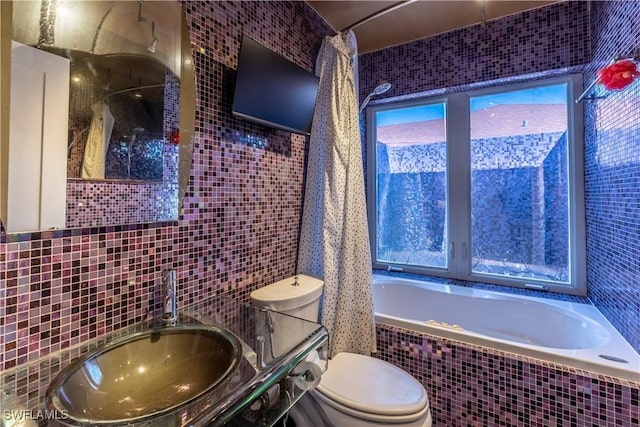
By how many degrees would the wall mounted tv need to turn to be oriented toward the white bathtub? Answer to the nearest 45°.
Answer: approximately 45° to its left

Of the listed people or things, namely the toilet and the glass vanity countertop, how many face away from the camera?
0

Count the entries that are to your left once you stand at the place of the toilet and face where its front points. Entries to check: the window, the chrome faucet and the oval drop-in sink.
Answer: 1

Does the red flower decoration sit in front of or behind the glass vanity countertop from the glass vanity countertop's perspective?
in front

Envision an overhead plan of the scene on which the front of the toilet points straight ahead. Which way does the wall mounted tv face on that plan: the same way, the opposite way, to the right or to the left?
the same way

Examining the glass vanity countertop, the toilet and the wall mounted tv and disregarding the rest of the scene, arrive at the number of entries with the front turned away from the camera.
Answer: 0

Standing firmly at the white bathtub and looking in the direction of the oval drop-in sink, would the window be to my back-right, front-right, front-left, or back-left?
back-right

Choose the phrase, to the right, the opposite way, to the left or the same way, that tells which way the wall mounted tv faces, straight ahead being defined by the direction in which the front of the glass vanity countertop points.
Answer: the same way

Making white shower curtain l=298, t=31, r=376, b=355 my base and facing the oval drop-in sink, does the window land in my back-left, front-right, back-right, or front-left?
back-left

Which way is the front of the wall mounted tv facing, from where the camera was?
facing the viewer and to the right of the viewer

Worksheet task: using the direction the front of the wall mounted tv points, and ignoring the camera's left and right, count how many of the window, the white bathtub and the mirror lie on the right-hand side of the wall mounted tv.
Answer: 1

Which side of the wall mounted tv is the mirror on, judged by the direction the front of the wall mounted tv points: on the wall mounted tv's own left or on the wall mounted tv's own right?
on the wall mounted tv's own right
